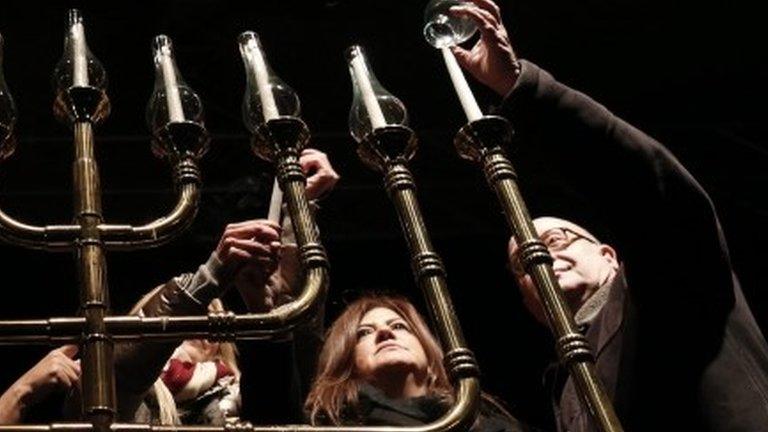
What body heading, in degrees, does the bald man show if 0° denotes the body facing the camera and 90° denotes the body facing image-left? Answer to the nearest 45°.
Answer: approximately 45°

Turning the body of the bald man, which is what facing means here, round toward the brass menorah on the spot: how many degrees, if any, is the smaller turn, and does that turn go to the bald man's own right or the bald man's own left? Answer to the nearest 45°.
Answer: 0° — they already face it

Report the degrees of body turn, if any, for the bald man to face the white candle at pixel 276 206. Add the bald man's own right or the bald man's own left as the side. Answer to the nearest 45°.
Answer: approximately 45° to the bald man's own right
